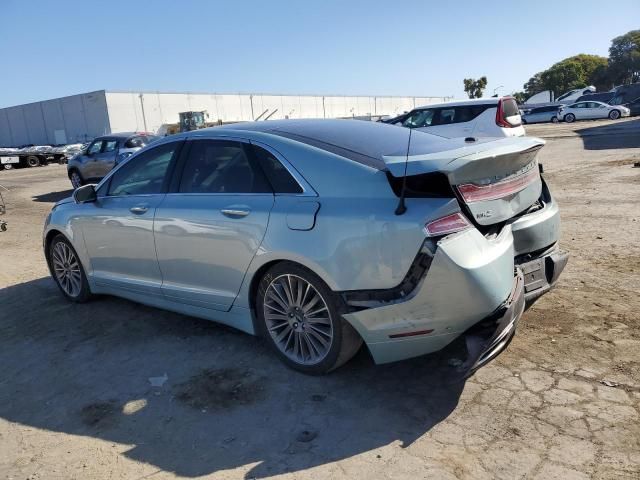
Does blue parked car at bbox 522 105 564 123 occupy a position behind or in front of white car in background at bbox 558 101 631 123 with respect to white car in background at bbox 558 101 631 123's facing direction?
behind

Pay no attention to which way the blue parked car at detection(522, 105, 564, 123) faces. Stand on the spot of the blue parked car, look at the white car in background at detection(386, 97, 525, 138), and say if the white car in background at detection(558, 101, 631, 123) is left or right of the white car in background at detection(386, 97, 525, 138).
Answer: left

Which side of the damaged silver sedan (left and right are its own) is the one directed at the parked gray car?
front

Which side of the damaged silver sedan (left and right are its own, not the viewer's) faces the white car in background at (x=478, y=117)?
right

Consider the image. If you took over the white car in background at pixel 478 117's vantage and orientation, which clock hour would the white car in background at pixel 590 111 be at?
the white car in background at pixel 590 111 is roughly at 2 o'clock from the white car in background at pixel 478 117.

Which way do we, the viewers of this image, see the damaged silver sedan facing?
facing away from the viewer and to the left of the viewer

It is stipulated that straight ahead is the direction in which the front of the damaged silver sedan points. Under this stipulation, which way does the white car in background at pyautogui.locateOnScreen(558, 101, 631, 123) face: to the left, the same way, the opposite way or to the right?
the opposite way

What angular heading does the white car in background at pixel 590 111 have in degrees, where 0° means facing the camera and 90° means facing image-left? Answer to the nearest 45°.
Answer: approximately 270°
